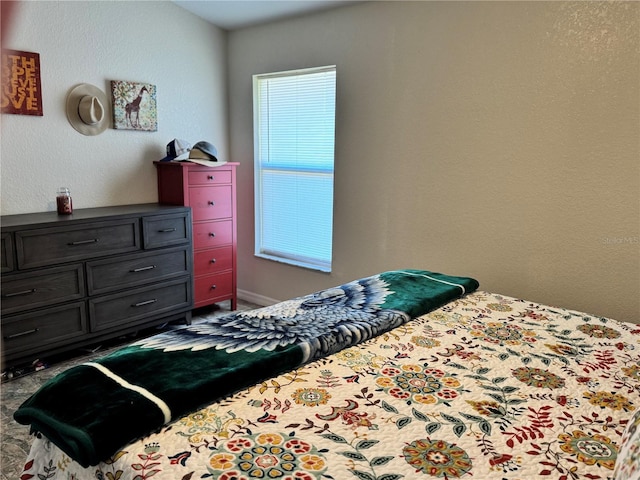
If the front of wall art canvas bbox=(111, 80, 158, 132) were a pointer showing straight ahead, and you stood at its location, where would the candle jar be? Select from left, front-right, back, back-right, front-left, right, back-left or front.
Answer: front-right

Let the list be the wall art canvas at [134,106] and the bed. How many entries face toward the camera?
1

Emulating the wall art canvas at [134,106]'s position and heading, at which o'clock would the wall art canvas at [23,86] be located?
the wall art canvas at [23,86] is roughly at 2 o'clock from the wall art canvas at [134,106].

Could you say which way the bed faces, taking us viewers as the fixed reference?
facing away from the viewer and to the left of the viewer

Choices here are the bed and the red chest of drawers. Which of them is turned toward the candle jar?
the bed

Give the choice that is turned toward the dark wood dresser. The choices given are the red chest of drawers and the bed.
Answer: the bed

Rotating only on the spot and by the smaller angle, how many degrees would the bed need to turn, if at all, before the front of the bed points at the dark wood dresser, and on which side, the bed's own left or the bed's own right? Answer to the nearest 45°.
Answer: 0° — it already faces it

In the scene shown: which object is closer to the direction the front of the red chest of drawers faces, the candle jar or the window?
the window

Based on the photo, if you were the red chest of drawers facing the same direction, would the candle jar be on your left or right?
on your right

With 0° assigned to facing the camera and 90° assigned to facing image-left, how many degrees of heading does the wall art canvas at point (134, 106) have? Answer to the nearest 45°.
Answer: approximately 0°

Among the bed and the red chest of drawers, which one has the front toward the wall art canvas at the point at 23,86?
the bed

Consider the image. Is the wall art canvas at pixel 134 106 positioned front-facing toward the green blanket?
yes

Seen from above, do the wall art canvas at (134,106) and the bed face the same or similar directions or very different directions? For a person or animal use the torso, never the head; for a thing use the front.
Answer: very different directions

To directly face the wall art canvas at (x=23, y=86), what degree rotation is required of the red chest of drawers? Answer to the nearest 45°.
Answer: approximately 135° to its right
